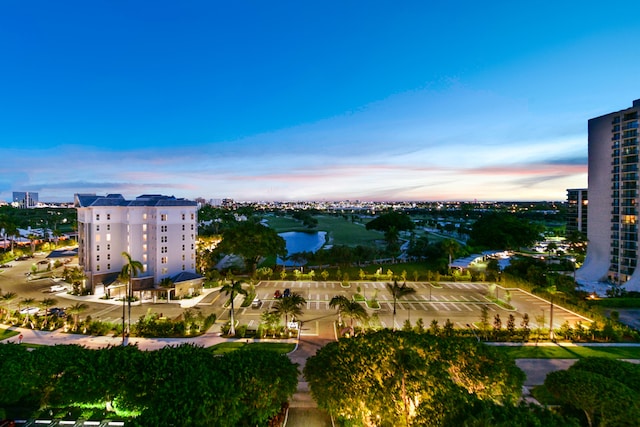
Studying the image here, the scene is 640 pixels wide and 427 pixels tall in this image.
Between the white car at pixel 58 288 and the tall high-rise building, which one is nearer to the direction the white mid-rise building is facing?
the tall high-rise building

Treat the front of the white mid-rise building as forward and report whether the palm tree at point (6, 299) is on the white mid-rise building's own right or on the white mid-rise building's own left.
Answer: on the white mid-rise building's own right

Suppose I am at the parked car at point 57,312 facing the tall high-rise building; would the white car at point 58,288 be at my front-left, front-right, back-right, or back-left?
back-left

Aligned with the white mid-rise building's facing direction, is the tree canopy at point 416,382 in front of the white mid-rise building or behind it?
in front

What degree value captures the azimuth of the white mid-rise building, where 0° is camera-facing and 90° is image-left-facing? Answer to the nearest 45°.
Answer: approximately 0°

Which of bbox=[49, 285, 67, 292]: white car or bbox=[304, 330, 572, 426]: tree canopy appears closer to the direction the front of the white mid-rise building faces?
the tree canopy
